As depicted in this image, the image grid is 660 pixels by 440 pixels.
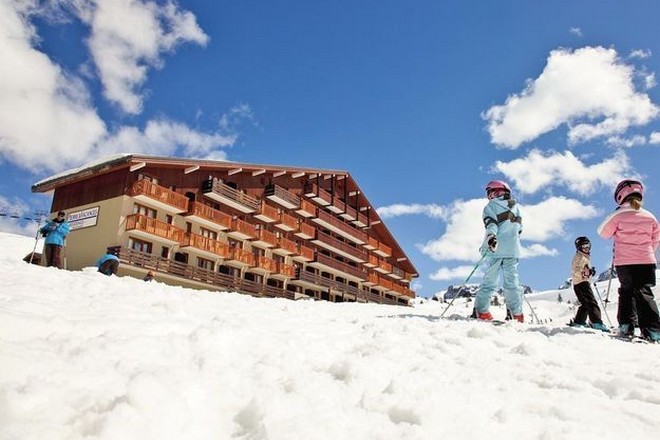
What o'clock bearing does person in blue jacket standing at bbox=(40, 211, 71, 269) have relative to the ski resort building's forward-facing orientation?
The person in blue jacket standing is roughly at 2 o'clock from the ski resort building.

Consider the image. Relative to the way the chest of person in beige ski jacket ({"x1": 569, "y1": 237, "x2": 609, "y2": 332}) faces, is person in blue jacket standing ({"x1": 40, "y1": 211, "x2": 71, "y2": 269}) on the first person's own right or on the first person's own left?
on the first person's own right

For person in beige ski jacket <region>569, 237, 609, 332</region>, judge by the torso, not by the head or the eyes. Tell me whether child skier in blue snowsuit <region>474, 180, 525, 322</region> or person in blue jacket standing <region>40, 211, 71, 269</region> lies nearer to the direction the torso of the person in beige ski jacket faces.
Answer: the child skier in blue snowsuit

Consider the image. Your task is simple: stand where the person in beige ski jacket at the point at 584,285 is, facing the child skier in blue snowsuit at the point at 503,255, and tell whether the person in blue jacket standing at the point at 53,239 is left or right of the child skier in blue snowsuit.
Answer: right
